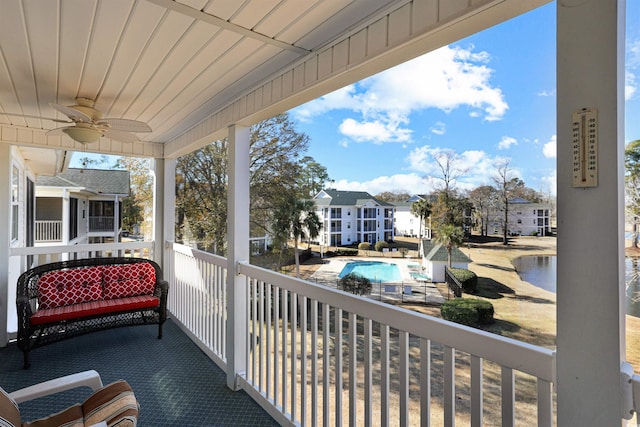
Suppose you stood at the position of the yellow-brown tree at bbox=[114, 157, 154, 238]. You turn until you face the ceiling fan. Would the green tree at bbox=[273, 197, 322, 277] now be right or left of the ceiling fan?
left

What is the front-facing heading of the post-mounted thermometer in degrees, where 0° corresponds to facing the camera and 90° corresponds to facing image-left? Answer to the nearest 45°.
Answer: approximately 0°

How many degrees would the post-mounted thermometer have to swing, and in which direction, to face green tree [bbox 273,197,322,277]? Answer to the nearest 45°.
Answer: approximately 135° to its right

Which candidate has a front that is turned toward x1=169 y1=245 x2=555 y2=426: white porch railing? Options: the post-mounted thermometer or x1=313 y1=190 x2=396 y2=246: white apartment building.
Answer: the white apartment building

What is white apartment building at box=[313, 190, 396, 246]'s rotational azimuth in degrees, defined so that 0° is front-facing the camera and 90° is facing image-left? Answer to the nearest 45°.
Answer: approximately 0°

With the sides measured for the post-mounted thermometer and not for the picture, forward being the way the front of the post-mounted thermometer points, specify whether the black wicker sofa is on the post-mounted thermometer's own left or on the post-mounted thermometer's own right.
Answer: on the post-mounted thermometer's own right

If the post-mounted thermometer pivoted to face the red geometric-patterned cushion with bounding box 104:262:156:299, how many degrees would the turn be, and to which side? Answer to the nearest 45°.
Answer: approximately 90° to its right

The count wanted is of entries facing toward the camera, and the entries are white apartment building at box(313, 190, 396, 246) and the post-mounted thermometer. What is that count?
2

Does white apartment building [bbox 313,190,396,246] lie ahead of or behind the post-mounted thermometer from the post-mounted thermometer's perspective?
behind
